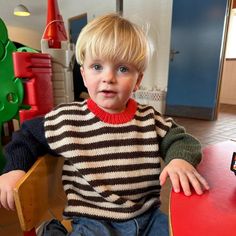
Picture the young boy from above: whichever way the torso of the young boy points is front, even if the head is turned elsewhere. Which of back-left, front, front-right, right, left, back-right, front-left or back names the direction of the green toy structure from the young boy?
back-right

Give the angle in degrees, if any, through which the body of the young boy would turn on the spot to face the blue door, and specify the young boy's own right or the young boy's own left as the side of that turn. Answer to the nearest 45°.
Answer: approximately 135° to the young boy's own left

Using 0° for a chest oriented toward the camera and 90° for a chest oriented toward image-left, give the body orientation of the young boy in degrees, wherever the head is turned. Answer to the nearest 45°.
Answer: approximately 0°
